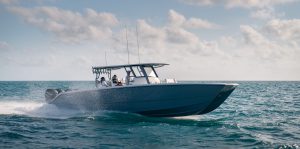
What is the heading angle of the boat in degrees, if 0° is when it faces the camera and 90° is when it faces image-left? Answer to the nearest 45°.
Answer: approximately 315°

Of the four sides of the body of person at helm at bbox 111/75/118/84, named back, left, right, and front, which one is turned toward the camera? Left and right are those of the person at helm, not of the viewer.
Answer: right
